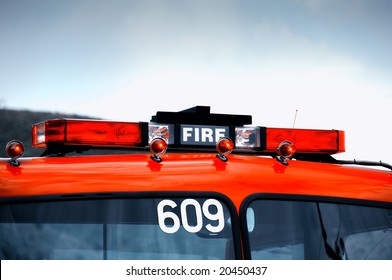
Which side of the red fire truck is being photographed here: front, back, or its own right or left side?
front
